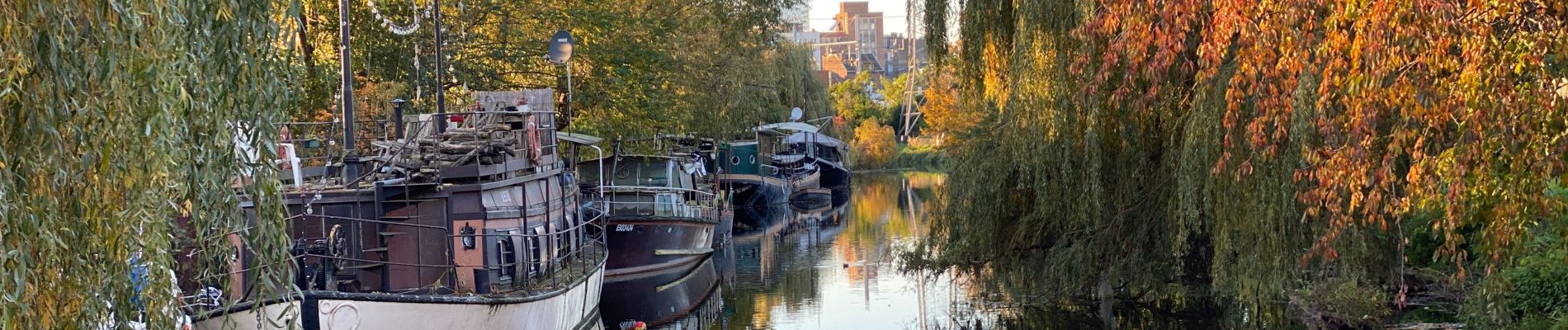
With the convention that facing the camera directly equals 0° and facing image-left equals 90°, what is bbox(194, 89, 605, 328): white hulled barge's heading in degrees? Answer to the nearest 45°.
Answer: approximately 45°

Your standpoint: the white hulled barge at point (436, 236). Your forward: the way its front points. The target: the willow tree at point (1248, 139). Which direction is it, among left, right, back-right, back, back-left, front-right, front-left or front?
left
